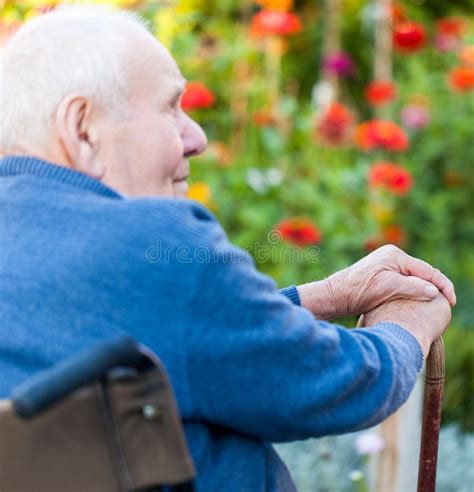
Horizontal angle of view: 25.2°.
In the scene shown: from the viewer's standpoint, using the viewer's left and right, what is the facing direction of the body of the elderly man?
facing away from the viewer and to the right of the viewer

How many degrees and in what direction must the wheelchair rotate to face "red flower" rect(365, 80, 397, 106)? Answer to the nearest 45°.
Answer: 0° — it already faces it

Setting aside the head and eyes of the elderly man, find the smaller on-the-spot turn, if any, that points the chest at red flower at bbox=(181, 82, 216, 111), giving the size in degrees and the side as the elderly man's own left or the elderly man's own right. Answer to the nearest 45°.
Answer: approximately 45° to the elderly man's own left

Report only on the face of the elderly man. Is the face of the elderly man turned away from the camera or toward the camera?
away from the camera

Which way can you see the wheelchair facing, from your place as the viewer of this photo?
facing away from the viewer and to the right of the viewer

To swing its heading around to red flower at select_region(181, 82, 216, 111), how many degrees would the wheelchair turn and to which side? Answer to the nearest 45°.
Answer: approximately 45° to its left
